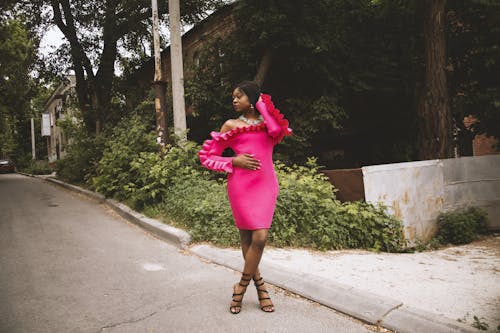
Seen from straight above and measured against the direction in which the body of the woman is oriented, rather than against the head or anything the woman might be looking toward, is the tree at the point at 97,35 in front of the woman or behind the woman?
behind

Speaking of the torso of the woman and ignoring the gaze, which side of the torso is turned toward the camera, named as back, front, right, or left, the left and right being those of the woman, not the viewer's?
front

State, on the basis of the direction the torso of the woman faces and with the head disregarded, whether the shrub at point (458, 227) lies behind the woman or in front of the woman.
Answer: behind

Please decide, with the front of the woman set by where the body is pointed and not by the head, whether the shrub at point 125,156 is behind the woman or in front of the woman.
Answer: behind

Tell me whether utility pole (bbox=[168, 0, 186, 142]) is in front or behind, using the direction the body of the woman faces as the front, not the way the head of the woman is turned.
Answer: behind

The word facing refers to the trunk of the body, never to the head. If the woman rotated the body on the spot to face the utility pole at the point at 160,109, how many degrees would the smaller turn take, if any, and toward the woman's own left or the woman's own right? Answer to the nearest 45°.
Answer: approximately 180°

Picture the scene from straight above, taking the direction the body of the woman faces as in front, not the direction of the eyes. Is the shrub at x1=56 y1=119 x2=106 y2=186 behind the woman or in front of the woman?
behind

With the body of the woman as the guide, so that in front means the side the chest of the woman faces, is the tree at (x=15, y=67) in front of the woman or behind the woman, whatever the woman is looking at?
behind
